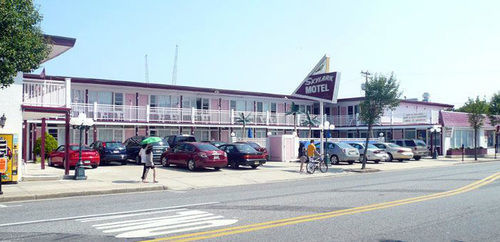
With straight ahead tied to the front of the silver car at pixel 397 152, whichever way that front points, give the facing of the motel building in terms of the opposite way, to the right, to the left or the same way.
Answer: the opposite way

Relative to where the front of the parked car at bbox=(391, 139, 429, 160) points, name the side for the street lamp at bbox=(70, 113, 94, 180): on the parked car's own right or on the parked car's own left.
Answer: on the parked car's own left

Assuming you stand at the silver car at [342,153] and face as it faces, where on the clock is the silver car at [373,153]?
the silver car at [373,153] is roughly at 3 o'clock from the silver car at [342,153].

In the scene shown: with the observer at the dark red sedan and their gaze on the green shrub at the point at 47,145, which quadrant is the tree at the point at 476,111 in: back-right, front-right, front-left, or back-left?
back-right

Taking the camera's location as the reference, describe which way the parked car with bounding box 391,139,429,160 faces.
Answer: facing away from the viewer and to the left of the viewer

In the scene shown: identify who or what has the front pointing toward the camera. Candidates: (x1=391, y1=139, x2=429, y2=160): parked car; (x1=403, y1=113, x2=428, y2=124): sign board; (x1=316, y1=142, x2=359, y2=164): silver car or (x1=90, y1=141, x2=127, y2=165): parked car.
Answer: the sign board

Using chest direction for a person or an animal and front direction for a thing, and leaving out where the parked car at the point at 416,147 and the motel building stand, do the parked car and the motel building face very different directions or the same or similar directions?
very different directions

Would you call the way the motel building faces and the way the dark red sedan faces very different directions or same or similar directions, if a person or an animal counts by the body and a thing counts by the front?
very different directions

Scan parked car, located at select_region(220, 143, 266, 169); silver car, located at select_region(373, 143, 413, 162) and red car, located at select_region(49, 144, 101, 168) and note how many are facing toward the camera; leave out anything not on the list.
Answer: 0

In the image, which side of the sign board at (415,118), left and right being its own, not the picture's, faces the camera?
front

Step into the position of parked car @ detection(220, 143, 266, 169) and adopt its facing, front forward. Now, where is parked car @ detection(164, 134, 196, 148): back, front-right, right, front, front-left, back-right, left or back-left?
front

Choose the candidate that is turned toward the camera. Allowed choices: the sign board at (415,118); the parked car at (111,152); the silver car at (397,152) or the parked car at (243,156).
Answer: the sign board

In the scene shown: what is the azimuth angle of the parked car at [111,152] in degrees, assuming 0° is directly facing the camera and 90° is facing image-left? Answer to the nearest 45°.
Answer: approximately 135°

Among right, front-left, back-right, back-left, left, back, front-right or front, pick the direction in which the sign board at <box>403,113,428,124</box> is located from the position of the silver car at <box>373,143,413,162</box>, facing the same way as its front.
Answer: front-right

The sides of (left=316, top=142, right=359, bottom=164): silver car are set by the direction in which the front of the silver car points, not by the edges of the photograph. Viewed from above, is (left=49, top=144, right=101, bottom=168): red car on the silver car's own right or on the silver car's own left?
on the silver car's own left

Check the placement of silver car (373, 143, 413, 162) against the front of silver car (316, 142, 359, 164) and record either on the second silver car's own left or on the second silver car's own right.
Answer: on the second silver car's own right

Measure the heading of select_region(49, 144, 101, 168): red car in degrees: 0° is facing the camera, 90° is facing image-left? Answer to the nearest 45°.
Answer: approximately 135°

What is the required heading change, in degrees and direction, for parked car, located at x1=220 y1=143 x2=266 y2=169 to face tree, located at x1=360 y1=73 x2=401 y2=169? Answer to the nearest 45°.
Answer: approximately 135° to its right
